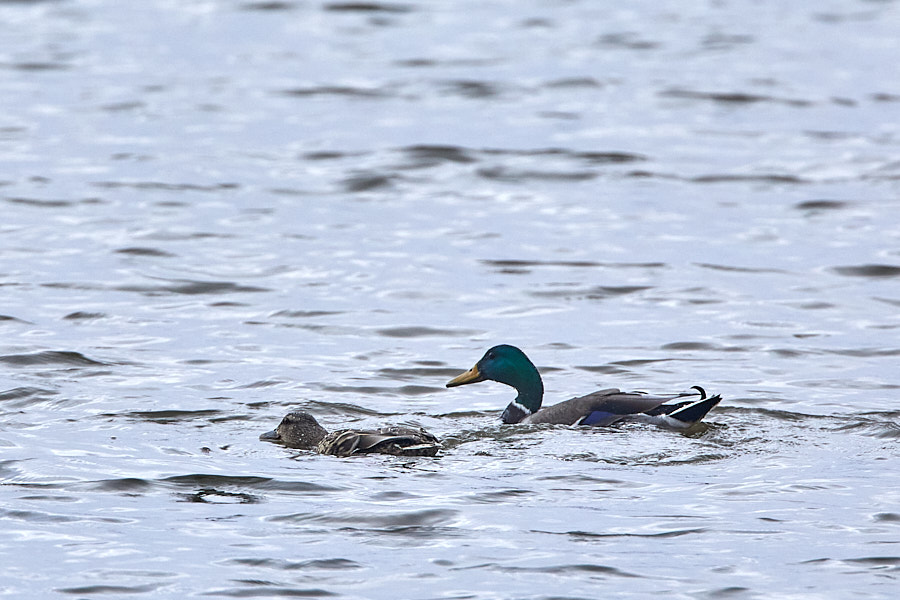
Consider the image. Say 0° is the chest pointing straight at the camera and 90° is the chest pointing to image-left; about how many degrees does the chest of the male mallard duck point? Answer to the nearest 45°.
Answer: approximately 90°

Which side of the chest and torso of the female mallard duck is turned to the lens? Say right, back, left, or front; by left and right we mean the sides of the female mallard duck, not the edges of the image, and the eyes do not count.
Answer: left

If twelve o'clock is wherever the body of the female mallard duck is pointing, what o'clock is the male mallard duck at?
The male mallard duck is roughly at 5 o'clock from the female mallard duck.

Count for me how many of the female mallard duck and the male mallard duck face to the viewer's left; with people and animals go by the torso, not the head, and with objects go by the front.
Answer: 2

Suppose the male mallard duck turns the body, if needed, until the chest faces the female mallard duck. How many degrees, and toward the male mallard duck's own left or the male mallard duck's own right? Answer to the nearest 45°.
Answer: approximately 45° to the male mallard duck's own left
